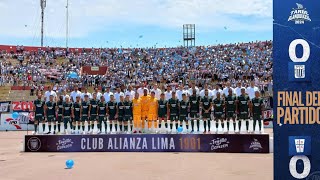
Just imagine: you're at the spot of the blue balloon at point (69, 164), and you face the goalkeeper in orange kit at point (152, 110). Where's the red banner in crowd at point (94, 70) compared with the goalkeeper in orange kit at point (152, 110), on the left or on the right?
left

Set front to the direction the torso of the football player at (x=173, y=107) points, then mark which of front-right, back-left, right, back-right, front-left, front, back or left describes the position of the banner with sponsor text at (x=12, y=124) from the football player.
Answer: back-right

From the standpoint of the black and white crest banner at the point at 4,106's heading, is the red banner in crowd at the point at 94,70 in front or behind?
behind

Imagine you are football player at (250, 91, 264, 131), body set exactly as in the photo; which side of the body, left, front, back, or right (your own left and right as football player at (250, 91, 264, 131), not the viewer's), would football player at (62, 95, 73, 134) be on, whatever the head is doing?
right

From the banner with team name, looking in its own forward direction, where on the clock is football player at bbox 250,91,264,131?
The football player is roughly at 9 o'clock from the banner with team name.

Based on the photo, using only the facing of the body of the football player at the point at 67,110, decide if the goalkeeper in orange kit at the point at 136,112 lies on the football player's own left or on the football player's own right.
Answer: on the football player's own left

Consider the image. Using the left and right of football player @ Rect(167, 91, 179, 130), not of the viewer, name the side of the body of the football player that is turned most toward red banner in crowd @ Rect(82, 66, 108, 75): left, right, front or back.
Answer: back

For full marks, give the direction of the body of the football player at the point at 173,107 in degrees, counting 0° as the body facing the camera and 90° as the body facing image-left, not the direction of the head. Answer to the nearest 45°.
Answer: approximately 0°

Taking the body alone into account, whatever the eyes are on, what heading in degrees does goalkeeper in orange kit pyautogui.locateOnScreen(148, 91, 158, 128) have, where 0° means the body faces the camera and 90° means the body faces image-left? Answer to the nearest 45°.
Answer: approximately 0°
